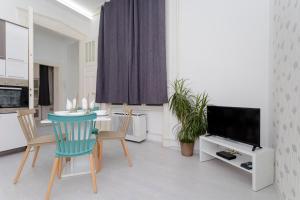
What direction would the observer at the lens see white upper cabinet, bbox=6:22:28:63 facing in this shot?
facing the viewer and to the right of the viewer

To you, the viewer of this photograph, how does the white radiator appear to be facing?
facing the viewer

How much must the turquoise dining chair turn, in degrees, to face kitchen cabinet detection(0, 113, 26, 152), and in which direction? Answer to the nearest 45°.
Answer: approximately 45° to its left

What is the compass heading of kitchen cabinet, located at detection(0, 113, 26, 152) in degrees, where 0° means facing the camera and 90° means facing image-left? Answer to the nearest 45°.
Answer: approximately 315°

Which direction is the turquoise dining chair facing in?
away from the camera

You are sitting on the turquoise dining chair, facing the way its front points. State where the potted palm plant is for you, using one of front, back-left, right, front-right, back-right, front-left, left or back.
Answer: right

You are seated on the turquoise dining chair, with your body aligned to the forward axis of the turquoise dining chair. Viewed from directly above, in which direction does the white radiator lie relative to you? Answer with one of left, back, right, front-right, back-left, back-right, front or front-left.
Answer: front-right

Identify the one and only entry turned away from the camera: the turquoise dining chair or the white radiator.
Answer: the turquoise dining chair

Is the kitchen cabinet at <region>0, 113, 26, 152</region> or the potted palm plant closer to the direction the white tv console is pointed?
the kitchen cabinet

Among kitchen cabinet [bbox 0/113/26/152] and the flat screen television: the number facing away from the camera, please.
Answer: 0

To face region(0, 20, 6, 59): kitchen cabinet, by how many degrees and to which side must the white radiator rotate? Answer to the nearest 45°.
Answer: approximately 90° to its right

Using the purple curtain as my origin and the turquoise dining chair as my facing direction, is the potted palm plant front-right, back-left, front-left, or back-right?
front-left
